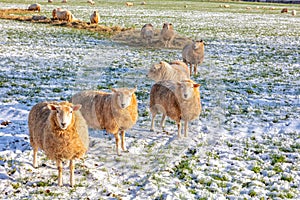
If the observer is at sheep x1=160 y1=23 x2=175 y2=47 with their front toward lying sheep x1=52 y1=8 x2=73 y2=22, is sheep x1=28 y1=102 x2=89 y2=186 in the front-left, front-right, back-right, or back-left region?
back-left

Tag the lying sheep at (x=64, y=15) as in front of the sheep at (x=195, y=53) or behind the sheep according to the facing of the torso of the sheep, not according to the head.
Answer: behind

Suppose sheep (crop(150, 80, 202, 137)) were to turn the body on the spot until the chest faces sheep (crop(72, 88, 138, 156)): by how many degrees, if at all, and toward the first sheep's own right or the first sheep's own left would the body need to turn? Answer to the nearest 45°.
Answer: approximately 90° to the first sheep's own right

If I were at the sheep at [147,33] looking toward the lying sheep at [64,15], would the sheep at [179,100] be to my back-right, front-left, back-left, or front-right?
back-left

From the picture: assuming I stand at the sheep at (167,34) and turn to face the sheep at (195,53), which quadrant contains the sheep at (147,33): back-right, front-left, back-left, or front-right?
back-right

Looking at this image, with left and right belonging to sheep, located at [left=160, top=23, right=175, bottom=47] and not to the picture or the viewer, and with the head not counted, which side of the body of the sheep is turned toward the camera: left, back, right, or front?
front

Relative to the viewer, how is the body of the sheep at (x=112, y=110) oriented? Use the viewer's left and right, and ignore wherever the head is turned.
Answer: facing the viewer and to the right of the viewer

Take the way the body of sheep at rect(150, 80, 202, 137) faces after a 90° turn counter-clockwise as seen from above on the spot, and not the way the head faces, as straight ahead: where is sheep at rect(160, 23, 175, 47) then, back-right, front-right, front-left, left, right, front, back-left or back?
front-left

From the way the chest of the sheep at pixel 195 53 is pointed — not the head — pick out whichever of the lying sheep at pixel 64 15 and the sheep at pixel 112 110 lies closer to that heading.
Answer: the sheep

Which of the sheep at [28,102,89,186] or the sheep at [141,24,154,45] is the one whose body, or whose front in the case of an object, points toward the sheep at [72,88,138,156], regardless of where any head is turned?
the sheep at [141,24,154,45]

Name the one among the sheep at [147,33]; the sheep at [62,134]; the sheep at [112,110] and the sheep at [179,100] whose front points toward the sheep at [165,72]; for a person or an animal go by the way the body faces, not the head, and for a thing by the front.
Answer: the sheep at [147,33]

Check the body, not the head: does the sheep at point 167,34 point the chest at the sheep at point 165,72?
yes

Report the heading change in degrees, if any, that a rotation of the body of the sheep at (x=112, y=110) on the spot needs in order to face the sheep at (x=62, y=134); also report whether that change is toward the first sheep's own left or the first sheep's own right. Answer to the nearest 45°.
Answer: approximately 90° to the first sheep's own right

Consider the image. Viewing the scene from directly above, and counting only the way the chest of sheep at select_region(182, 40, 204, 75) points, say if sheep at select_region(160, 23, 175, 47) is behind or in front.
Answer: behind
